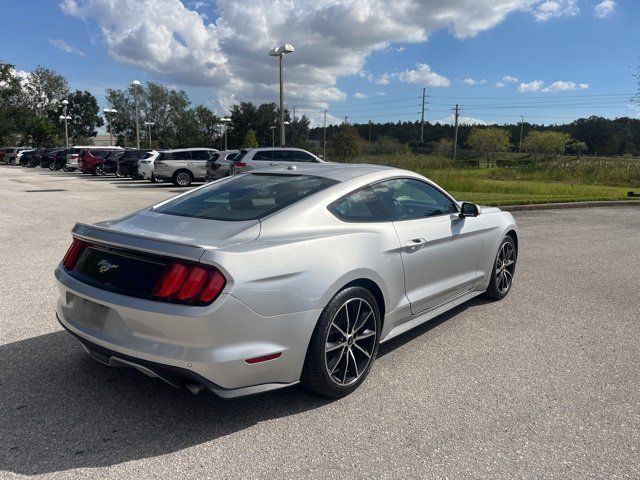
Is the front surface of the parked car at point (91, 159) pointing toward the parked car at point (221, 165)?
no

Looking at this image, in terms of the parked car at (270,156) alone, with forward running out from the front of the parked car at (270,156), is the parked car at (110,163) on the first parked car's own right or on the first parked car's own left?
on the first parked car's own left

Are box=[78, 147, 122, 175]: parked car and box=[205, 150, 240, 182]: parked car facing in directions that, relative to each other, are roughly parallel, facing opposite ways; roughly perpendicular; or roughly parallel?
roughly parallel

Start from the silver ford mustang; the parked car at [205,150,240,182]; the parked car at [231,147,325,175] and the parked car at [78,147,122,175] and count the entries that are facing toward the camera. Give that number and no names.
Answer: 0

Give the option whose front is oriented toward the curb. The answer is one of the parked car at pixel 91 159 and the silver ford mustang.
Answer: the silver ford mustang

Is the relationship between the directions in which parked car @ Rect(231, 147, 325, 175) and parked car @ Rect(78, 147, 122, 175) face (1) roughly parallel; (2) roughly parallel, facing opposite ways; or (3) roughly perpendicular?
roughly parallel

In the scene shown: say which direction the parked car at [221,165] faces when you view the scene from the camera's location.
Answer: facing away from the viewer and to the right of the viewer

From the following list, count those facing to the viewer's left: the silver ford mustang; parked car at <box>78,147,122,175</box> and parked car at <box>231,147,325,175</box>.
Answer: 0

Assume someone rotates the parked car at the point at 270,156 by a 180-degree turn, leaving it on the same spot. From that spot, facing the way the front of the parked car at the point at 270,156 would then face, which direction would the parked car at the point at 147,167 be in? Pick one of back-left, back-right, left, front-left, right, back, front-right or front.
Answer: right

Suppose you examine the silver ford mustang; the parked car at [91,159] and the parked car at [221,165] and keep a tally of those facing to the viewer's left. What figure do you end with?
0

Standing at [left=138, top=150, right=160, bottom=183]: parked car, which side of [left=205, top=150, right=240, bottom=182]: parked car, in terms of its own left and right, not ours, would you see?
left

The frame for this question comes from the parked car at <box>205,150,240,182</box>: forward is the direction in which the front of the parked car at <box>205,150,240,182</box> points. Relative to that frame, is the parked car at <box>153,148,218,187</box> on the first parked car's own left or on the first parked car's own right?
on the first parked car's own left

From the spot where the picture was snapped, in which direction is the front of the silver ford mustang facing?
facing away from the viewer and to the right of the viewer

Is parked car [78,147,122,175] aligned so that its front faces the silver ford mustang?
no

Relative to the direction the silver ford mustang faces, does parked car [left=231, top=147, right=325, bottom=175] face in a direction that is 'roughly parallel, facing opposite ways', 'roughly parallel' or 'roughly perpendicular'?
roughly parallel

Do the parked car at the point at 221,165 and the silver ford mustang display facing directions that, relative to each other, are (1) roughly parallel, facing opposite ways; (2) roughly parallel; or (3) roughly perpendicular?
roughly parallel

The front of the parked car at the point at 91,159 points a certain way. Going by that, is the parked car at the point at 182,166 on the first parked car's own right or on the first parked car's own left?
on the first parked car's own right

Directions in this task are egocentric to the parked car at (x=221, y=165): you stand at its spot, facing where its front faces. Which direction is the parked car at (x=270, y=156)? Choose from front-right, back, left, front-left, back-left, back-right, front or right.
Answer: right

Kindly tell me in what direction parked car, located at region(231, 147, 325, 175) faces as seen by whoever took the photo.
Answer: facing away from the viewer and to the right of the viewer

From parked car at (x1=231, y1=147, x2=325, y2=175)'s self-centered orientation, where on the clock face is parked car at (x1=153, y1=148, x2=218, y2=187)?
parked car at (x1=153, y1=148, x2=218, y2=187) is roughly at 9 o'clock from parked car at (x1=231, y1=147, x2=325, y2=175).
